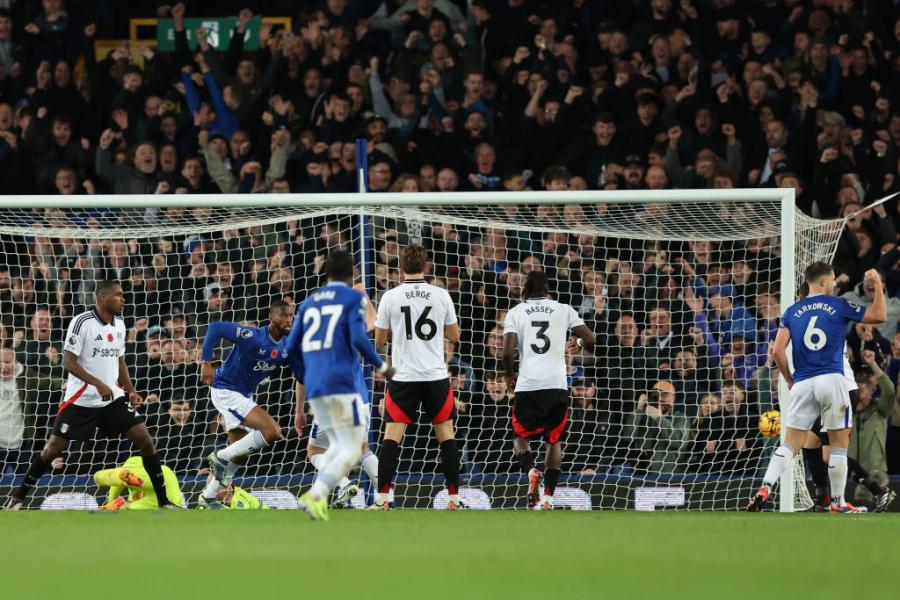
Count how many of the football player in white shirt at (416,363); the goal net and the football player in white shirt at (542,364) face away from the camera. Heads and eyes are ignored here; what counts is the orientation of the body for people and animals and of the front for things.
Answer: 2

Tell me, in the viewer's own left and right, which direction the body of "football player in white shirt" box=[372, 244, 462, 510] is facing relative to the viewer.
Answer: facing away from the viewer

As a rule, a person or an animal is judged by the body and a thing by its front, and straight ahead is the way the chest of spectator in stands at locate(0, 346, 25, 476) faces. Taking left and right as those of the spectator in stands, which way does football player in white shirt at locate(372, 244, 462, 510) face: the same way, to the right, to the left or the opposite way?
the opposite way

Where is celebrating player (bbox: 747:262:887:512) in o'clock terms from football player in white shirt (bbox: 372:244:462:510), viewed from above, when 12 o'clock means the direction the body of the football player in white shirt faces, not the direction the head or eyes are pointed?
The celebrating player is roughly at 3 o'clock from the football player in white shirt.

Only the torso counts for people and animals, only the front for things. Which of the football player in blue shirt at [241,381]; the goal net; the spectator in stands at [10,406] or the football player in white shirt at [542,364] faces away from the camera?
the football player in white shirt

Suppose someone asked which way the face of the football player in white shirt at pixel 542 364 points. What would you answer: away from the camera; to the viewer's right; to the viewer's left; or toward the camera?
away from the camera

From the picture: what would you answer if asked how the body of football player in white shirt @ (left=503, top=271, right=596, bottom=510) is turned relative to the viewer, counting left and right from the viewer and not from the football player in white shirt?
facing away from the viewer

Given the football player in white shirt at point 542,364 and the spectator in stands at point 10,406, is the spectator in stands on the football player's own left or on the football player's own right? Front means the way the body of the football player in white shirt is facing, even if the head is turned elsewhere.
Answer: on the football player's own left

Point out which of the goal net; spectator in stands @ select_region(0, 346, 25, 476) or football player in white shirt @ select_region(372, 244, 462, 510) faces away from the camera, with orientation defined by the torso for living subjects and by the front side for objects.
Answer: the football player in white shirt

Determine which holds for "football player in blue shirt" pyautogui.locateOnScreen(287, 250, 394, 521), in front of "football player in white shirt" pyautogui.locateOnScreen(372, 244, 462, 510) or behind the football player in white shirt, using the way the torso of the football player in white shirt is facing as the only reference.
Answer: behind
